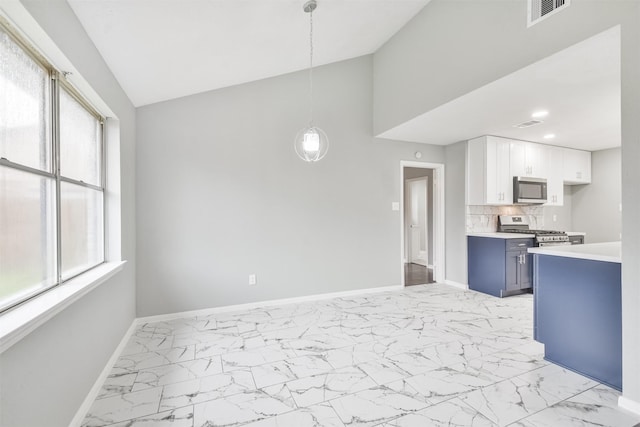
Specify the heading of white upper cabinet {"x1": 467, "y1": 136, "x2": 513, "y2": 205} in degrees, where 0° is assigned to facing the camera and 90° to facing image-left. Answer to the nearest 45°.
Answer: approximately 315°

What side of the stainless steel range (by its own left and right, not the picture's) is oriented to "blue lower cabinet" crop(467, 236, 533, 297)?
right

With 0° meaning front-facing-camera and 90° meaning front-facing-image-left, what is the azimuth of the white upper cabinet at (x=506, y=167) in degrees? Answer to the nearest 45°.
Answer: approximately 315°

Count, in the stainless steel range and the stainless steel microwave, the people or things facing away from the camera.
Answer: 0

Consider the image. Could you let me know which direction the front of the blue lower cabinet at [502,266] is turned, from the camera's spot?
facing the viewer and to the right of the viewer

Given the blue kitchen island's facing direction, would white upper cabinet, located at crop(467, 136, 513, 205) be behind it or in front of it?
in front

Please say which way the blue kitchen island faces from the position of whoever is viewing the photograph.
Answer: facing away from the viewer and to the left of the viewer

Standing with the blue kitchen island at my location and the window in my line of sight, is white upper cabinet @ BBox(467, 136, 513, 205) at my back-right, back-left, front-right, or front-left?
back-right

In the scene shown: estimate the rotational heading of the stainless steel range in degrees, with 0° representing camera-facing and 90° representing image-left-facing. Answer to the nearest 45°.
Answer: approximately 315°

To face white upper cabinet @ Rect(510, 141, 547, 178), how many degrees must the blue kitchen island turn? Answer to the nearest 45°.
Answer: approximately 45° to its right

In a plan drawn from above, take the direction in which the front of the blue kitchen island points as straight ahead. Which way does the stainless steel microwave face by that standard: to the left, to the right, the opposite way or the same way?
the opposite way
